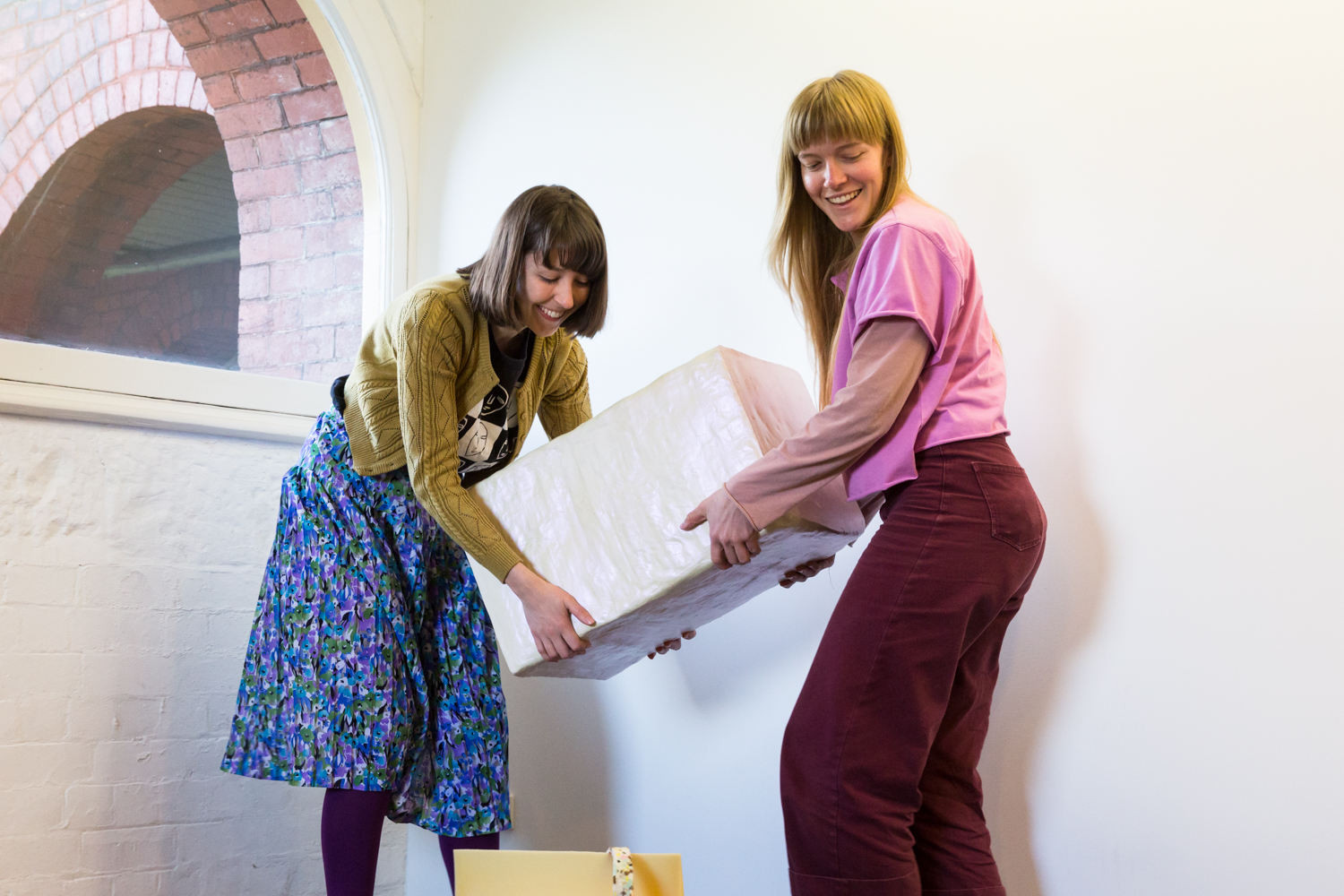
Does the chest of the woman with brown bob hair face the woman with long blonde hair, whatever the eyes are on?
yes

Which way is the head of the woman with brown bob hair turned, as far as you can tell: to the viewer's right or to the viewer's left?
to the viewer's right

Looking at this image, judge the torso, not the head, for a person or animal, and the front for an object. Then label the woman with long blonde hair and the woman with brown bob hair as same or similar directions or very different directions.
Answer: very different directions

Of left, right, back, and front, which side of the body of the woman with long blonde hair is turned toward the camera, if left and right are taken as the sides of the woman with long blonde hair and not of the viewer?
left

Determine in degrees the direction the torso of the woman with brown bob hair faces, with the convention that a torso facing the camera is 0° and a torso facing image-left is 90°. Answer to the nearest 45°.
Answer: approximately 315°

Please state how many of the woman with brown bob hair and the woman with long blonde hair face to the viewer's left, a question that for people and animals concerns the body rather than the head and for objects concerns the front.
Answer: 1
